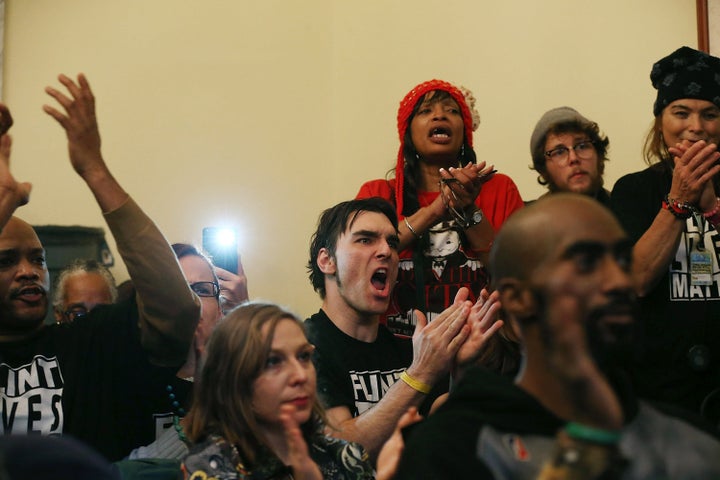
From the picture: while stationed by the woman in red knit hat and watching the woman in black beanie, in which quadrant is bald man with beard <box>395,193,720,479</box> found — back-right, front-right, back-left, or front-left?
front-right

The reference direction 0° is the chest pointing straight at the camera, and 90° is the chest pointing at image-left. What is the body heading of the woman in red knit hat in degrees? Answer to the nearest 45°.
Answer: approximately 0°

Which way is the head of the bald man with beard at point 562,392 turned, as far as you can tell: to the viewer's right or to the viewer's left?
to the viewer's right

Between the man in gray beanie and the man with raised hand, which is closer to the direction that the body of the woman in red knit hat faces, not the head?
the man with raised hand

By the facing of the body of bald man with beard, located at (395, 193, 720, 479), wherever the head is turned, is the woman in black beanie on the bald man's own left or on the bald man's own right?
on the bald man's own left

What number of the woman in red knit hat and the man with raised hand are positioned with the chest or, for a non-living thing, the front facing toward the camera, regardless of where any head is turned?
2

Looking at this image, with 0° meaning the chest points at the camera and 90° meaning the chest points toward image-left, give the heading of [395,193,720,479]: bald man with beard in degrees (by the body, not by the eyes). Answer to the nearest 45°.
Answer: approximately 315°

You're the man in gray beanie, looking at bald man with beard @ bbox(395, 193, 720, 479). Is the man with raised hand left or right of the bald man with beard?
right

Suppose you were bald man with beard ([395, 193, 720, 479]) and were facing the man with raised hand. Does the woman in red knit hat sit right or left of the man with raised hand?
right

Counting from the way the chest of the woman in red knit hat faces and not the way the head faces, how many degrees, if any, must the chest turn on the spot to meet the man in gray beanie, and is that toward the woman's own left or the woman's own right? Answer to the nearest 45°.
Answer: approximately 135° to the woman's own left

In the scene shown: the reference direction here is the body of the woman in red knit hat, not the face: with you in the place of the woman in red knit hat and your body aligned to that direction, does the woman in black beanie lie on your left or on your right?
on your left

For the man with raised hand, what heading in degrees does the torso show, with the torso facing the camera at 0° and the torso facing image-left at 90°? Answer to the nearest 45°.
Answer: approximately 0°
